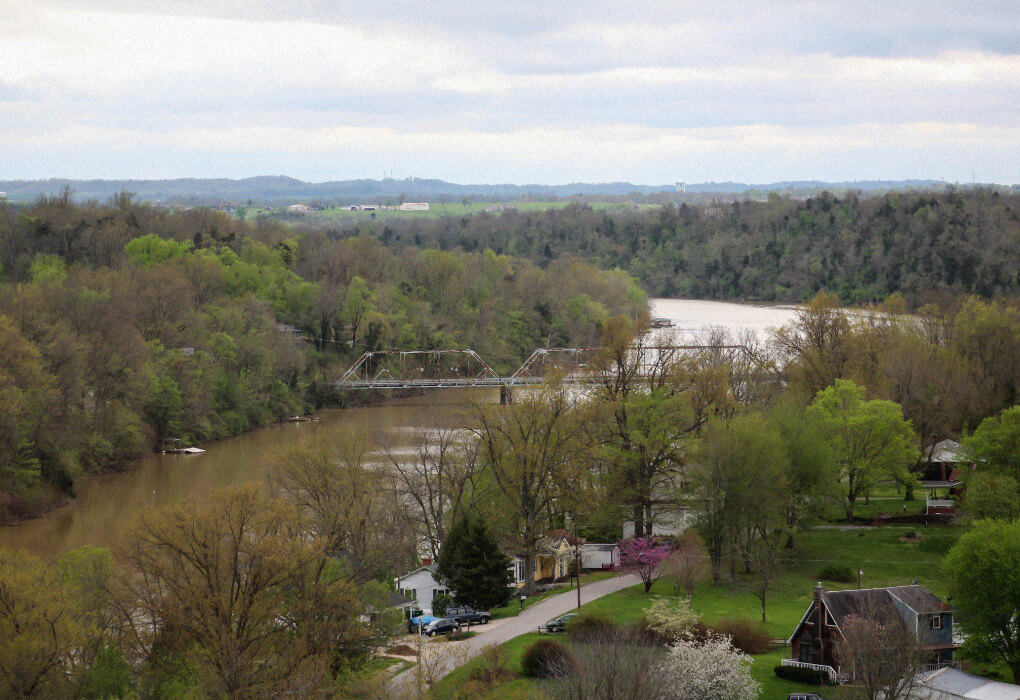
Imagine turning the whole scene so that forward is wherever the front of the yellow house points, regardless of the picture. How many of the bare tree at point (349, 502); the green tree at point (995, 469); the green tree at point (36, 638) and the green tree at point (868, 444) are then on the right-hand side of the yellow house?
2

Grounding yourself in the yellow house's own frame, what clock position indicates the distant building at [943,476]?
The distant building is roughly at 10 o'clock from the yellow house.

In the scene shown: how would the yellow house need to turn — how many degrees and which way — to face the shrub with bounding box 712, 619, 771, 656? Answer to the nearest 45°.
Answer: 0° — it already faces it

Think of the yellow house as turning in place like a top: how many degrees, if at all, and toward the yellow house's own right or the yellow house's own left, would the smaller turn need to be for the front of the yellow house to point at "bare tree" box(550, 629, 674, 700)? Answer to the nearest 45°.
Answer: approximately 45° to the yellow house's own right

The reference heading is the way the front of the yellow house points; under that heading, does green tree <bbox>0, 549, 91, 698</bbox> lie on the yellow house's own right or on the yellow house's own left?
on the yellow house's own right

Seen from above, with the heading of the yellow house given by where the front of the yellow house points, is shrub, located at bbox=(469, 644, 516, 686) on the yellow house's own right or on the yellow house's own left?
on the yellow house's own right

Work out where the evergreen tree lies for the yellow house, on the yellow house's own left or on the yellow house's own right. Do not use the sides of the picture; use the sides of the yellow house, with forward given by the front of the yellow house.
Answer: on the yellow house's own right

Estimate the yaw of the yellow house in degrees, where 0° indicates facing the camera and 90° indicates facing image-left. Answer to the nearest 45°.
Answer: approximately 315°
